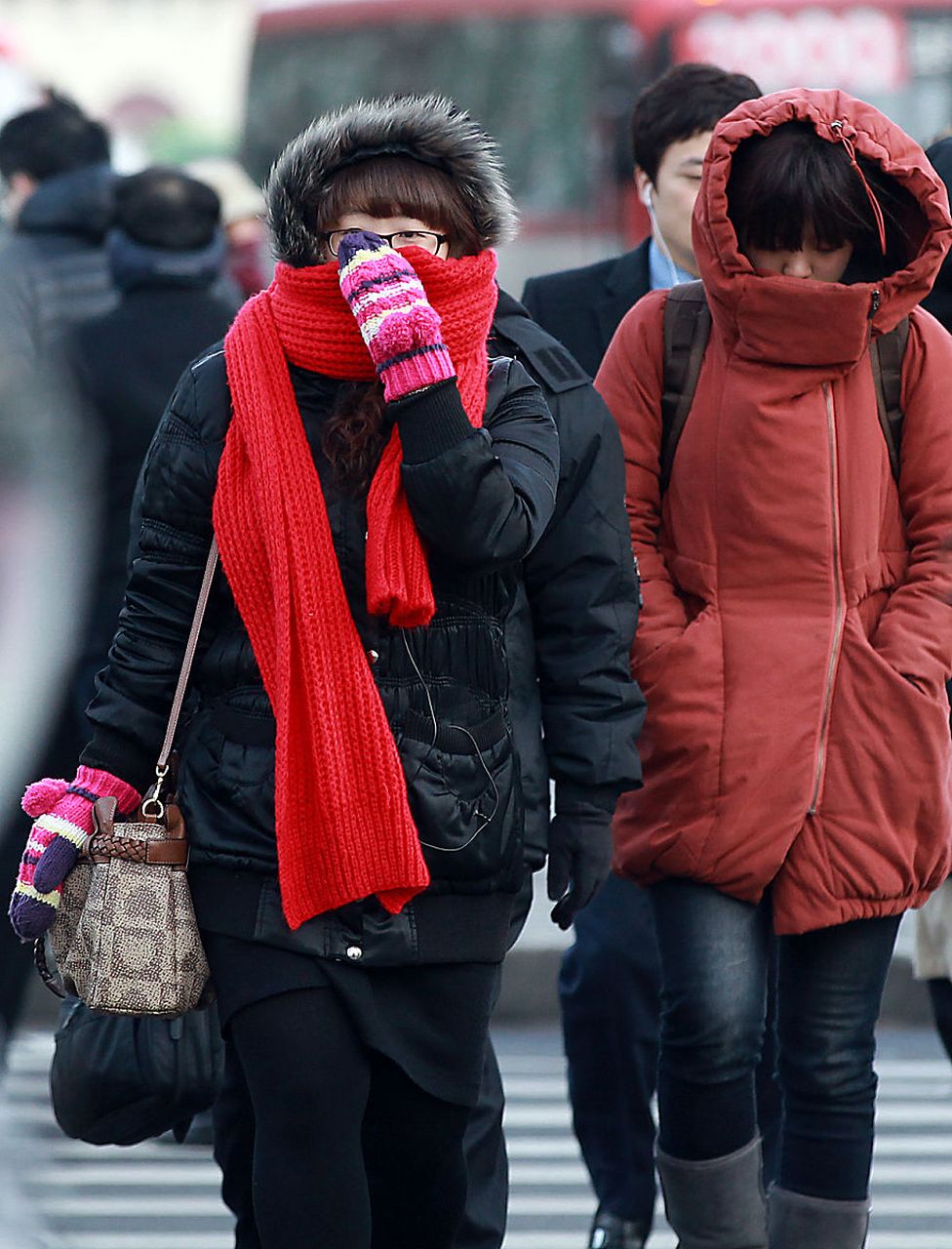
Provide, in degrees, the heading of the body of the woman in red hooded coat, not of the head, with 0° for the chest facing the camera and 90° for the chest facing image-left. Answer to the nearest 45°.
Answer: approximately 0°

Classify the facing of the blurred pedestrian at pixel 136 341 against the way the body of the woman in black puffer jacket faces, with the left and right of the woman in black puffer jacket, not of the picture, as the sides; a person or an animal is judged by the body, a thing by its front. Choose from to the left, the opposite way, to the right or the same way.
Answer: the opposite way

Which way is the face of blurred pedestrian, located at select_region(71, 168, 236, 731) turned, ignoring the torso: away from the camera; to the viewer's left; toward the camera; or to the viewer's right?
away from the camera

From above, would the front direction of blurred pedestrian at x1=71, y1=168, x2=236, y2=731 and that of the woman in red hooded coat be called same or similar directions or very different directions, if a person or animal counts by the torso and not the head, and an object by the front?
very different directions

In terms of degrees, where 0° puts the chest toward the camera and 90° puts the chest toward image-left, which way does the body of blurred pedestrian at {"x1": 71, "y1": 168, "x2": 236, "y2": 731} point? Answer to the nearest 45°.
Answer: approximately 180°

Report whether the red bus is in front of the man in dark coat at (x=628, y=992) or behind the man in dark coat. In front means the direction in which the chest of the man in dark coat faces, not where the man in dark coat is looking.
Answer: behind
